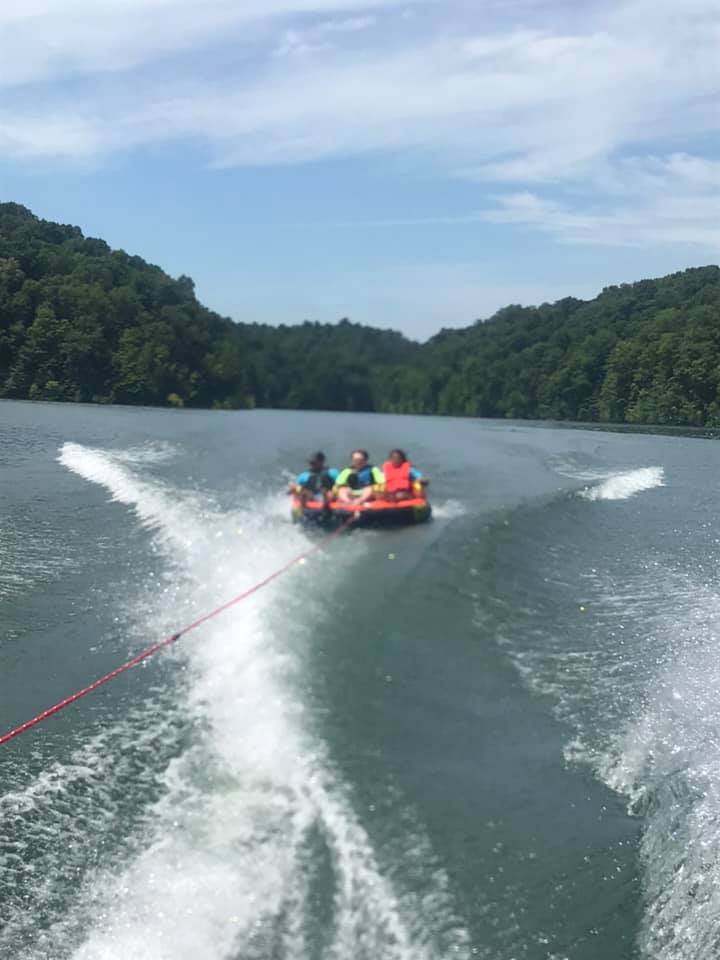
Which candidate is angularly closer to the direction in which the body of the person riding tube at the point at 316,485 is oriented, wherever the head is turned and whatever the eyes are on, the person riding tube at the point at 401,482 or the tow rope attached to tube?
the tow rope attached to tube

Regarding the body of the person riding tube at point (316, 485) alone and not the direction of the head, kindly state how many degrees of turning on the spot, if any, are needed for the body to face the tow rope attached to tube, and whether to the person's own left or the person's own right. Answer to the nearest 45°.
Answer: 0° — they already face it

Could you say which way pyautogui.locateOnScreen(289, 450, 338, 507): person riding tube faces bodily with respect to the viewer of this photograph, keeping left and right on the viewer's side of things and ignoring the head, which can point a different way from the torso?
facing the viewer

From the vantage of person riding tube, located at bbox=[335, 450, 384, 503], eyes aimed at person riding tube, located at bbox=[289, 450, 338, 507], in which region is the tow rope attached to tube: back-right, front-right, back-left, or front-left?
front-left

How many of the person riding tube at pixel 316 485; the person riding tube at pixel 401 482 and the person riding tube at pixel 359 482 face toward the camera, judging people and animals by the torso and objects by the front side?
3

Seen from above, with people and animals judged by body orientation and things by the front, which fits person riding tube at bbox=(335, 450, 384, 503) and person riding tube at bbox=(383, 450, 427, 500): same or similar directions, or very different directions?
same or similar directions

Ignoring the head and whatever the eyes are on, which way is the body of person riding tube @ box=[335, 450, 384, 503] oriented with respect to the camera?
toward the camera

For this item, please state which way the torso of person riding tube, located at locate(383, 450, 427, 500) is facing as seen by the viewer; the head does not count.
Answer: toward the camera
